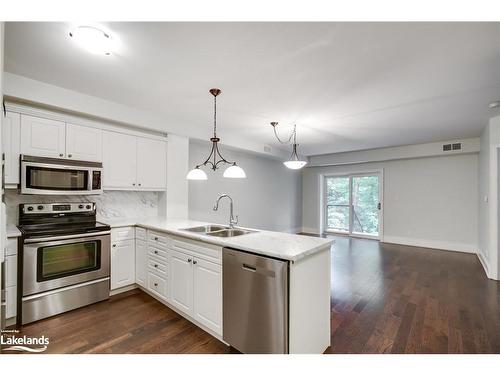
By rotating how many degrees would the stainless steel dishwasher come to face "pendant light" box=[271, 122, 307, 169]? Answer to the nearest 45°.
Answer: approximately 135° to its right

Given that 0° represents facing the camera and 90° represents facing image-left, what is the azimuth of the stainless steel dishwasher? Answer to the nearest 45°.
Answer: approximately 45°

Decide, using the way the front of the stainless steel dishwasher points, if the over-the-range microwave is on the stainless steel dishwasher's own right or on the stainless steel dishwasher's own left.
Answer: on the stainless steel dishwasher's own right

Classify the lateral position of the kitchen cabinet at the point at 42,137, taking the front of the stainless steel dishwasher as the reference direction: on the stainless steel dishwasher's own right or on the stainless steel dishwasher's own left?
on the stainless steel dishwasher's own right

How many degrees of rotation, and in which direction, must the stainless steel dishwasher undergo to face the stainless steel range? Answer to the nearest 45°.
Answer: approximately 45° to its right

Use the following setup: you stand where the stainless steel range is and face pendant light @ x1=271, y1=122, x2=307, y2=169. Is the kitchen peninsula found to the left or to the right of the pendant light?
right

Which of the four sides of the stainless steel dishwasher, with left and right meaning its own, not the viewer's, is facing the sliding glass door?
back

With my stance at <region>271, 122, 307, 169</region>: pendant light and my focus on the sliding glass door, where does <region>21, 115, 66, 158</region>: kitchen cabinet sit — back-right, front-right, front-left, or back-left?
back-left

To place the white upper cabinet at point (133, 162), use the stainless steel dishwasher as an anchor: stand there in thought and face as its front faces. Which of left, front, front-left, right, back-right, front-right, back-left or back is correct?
right
